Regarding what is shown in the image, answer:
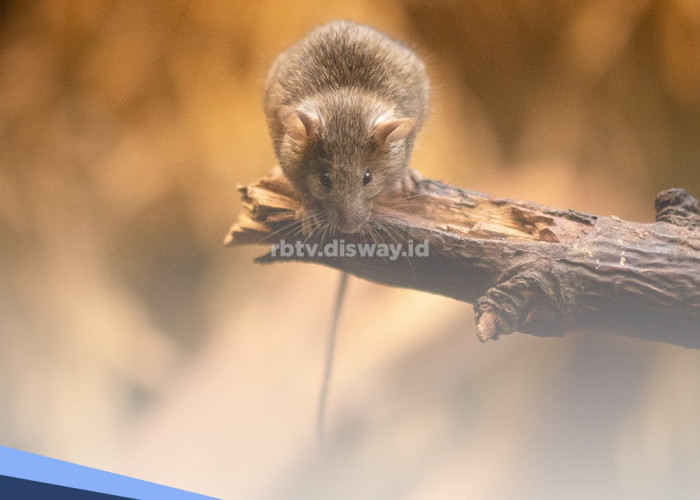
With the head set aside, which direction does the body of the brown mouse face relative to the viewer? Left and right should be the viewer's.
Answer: facing the viewer
